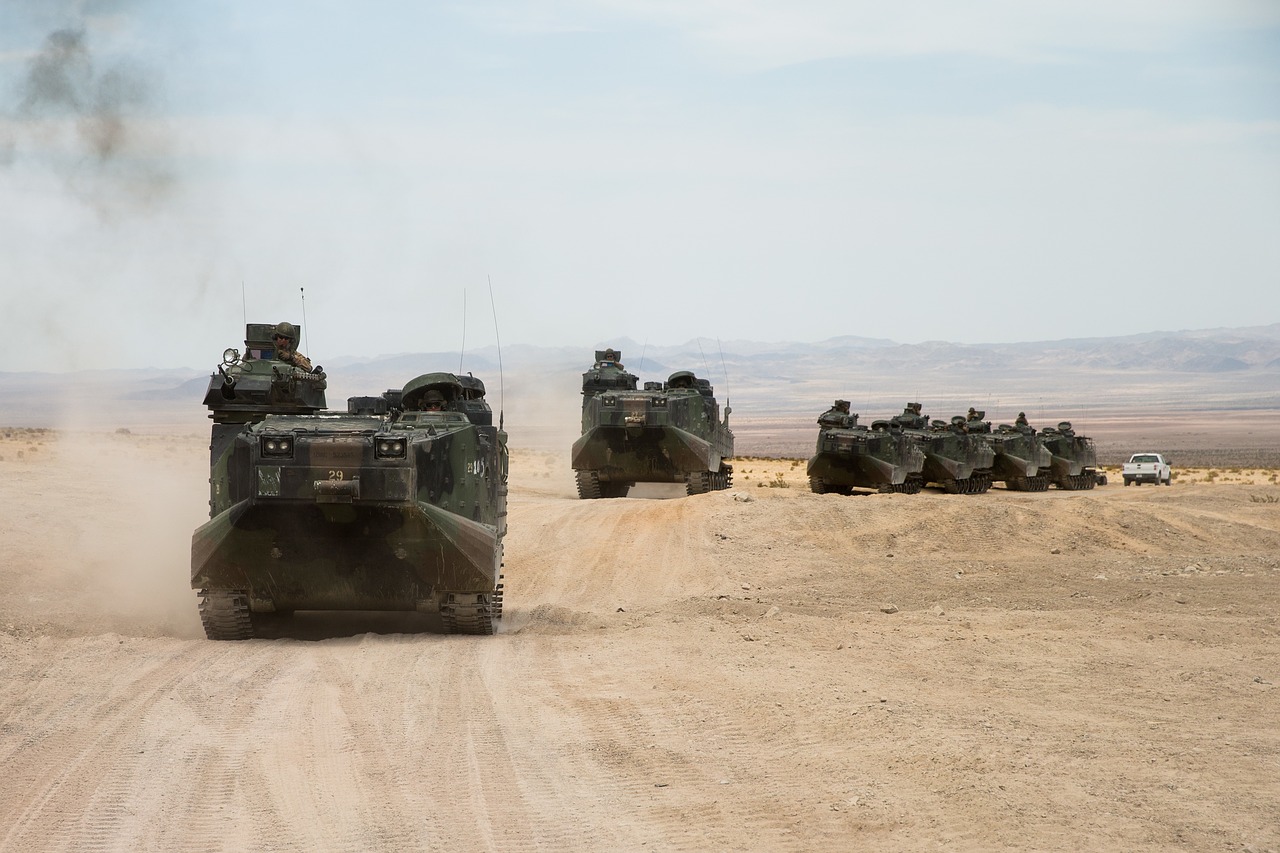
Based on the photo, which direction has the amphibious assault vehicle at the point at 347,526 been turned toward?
toward the camera

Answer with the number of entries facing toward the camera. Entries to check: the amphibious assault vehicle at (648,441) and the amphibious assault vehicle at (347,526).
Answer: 2

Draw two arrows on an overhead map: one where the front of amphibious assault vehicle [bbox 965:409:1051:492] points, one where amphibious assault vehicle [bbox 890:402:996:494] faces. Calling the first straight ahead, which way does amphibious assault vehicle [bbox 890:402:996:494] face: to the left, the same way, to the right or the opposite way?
the same way

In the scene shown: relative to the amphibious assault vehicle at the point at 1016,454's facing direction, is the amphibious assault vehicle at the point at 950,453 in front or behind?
in front

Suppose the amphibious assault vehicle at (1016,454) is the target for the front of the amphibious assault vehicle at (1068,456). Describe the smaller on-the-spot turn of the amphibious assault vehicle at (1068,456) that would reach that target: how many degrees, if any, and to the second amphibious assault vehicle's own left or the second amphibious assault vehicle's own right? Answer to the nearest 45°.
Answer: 0° — it already faces it

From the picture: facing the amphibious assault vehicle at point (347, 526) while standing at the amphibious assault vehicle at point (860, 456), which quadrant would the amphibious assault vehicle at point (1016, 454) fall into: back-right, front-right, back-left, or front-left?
back-left

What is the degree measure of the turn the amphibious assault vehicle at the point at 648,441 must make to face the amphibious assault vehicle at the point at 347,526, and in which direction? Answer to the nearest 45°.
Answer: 0° — it already faces it

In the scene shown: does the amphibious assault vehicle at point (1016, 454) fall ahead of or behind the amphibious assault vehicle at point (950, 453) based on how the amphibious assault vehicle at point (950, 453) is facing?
behind

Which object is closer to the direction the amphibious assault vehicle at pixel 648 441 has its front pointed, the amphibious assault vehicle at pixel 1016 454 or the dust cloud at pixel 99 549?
the dust cloud

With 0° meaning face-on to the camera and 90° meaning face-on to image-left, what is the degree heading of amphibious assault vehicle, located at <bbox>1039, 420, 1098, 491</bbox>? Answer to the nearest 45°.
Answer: approximately 45°

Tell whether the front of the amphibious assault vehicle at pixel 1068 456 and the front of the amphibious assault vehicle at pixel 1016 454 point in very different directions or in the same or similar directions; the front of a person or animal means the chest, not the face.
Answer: same or similar directions

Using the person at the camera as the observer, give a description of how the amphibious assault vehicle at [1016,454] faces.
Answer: facing the viewer and to the left of the viewer

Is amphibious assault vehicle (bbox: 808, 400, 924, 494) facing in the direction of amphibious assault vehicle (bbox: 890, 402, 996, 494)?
no

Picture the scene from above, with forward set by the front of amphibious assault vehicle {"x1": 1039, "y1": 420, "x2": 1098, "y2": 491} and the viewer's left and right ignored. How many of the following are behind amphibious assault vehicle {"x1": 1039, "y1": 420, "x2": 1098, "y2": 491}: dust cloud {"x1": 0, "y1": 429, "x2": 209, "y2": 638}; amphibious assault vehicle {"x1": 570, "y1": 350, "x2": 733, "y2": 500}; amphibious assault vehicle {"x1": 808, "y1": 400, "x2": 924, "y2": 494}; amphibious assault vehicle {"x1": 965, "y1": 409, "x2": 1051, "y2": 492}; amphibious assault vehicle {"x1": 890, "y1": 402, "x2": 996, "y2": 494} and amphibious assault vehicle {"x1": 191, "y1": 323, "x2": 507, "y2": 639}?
0

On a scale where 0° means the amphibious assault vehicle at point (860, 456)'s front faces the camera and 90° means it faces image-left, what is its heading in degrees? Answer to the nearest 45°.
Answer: approximately 45°

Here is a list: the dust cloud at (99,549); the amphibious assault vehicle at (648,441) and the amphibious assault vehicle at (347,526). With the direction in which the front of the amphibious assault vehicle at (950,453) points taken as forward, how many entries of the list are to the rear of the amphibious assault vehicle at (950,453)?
0

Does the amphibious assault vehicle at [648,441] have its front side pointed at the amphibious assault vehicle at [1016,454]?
no
